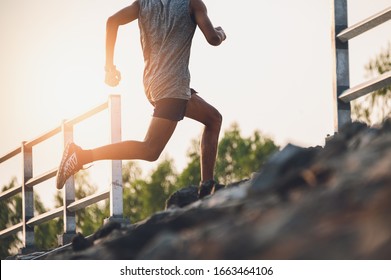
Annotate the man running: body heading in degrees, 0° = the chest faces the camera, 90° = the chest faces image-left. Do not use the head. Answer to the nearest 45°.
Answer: approximately 225°
